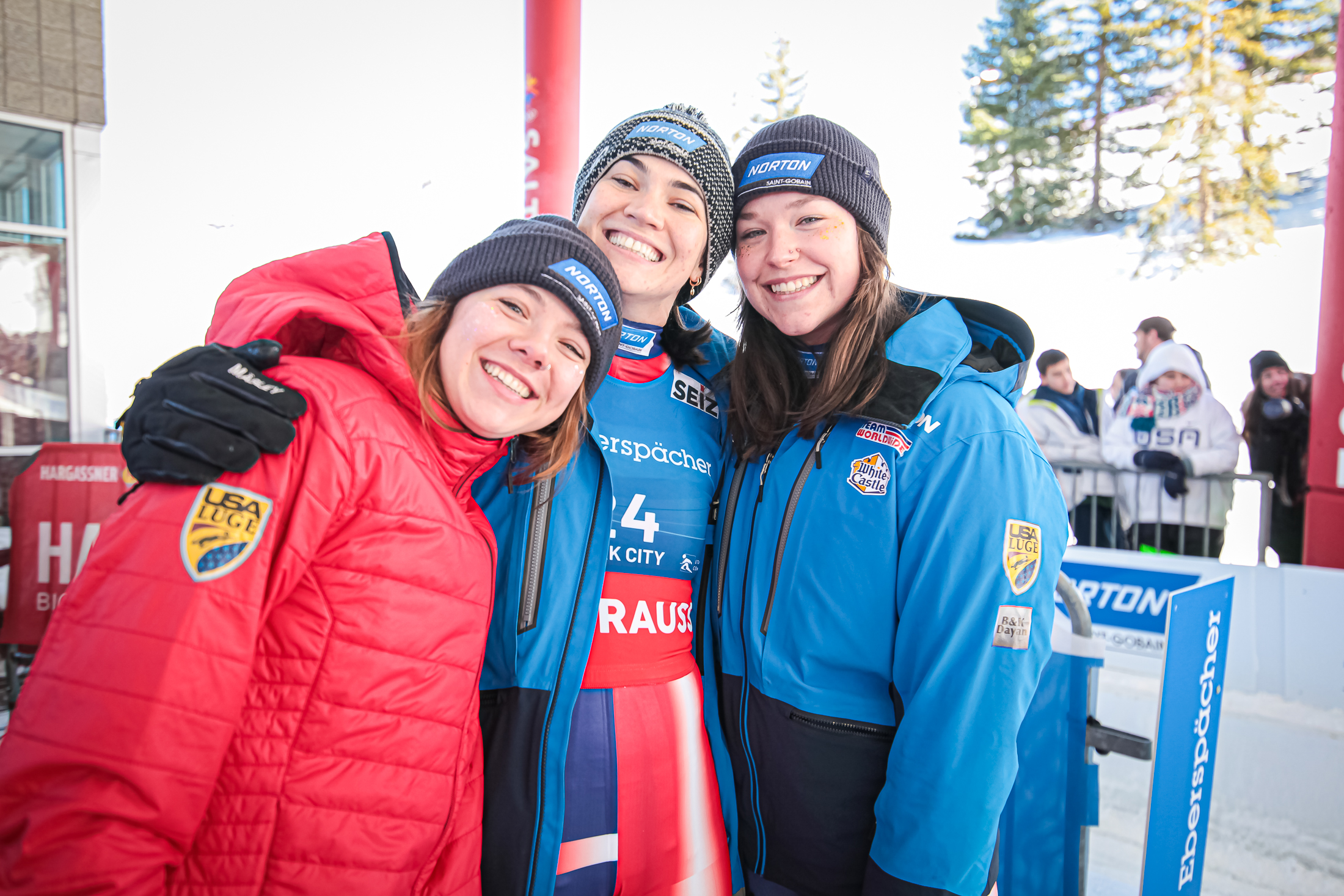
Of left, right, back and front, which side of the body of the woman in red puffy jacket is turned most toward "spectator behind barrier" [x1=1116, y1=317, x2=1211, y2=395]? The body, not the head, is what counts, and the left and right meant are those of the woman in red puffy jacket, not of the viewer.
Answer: left

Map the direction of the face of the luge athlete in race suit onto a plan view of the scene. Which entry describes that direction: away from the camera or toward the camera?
toward the camera

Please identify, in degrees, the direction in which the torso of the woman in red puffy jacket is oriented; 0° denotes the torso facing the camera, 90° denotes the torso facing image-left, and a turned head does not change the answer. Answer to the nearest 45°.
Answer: approximately 315°

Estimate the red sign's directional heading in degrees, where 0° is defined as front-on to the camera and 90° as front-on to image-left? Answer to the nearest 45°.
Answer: approximately 0°

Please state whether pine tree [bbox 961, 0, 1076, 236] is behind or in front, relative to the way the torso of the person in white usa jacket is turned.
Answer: behind

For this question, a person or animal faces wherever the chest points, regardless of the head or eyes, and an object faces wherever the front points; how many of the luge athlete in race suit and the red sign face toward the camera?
2

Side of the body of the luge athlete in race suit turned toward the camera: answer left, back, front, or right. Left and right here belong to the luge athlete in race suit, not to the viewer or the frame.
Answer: front

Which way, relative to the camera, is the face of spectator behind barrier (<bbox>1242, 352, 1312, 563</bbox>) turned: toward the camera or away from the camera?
toward the camera

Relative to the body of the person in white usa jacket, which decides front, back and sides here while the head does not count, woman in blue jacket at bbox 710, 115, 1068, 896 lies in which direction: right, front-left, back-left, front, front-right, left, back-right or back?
front

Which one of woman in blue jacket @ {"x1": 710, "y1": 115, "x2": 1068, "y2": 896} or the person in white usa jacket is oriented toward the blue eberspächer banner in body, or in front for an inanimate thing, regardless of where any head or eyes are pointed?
the person in white usa jacket

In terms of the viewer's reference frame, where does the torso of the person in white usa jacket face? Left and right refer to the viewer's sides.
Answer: facing the viewer

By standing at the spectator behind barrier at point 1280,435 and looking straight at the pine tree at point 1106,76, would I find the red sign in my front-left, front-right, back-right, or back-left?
back-left

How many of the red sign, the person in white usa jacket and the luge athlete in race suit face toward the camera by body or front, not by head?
3

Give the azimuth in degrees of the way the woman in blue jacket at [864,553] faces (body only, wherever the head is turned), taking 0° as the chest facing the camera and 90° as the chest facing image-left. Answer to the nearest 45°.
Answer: approximately 45°

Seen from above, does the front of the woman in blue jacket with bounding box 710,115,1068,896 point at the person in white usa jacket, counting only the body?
no
